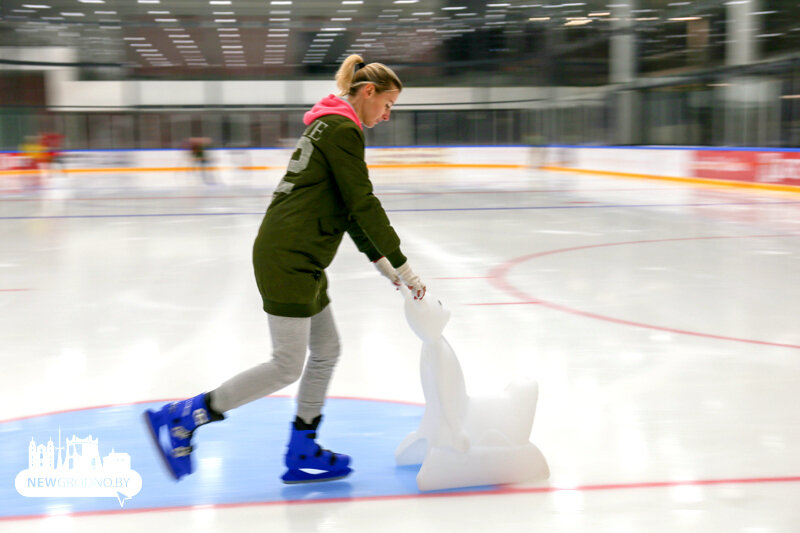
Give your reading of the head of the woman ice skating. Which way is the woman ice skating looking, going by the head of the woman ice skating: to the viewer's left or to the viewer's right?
to the viewer's right

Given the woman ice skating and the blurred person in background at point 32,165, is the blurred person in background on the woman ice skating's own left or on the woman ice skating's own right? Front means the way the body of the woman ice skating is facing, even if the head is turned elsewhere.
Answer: on the woman ice skating's own left

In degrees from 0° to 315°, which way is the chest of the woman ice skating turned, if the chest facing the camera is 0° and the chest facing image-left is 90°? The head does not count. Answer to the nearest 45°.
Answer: approximately 270°
